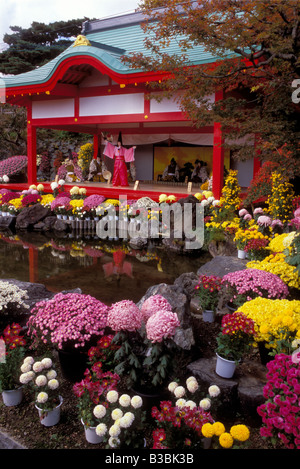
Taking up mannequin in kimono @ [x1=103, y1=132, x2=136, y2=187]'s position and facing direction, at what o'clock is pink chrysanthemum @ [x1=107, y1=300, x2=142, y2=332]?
The pink chrysanthemum is roughly at 12 o'clock from the mannequin in kimono.

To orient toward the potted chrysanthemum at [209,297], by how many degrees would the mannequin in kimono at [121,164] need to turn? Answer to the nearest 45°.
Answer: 0° — it already faces it

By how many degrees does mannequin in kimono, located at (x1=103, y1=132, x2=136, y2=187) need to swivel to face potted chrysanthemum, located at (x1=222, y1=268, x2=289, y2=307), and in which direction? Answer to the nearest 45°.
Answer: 0° — it already faces it

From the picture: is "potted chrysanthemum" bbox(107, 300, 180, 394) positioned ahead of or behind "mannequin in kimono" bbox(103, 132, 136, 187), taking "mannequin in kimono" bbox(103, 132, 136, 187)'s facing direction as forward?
ahead

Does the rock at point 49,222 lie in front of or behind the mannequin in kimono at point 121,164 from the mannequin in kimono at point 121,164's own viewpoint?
in front

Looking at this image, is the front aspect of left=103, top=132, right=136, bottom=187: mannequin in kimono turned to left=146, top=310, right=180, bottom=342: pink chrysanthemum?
yes

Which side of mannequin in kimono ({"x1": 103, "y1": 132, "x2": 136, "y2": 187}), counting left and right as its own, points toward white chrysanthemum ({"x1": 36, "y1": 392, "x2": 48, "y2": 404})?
front

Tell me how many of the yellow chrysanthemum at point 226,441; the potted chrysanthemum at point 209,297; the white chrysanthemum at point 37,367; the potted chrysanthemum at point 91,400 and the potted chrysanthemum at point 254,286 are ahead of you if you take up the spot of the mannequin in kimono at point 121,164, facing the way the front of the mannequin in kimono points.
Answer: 5

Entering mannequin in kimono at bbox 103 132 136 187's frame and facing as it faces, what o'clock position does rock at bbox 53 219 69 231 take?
The rock is roughly at 1 o'clock from the mannequin in kimono.

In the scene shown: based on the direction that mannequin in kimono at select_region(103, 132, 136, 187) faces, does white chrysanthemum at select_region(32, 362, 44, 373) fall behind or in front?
in front

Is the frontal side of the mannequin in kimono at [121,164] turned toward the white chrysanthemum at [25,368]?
yes

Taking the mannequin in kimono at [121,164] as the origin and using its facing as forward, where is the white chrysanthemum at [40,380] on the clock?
The white chrysanthemum is roughly at 12 o'clock from the mannequin in kimono.

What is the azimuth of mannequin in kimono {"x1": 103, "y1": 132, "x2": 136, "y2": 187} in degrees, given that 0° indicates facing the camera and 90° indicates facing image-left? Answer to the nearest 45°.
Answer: approximately 0°

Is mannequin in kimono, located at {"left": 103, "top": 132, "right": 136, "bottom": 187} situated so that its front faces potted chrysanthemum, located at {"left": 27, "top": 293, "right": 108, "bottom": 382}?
yes
